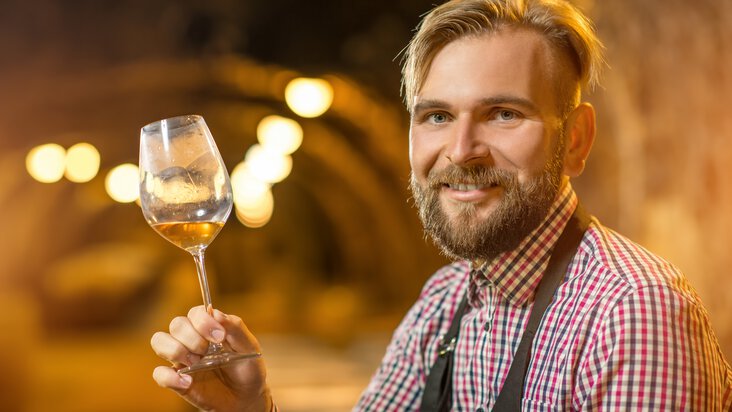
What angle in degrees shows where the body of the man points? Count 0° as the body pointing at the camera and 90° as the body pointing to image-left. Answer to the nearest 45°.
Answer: approximately 45°

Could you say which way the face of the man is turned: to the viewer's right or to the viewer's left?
to the viewer's left
